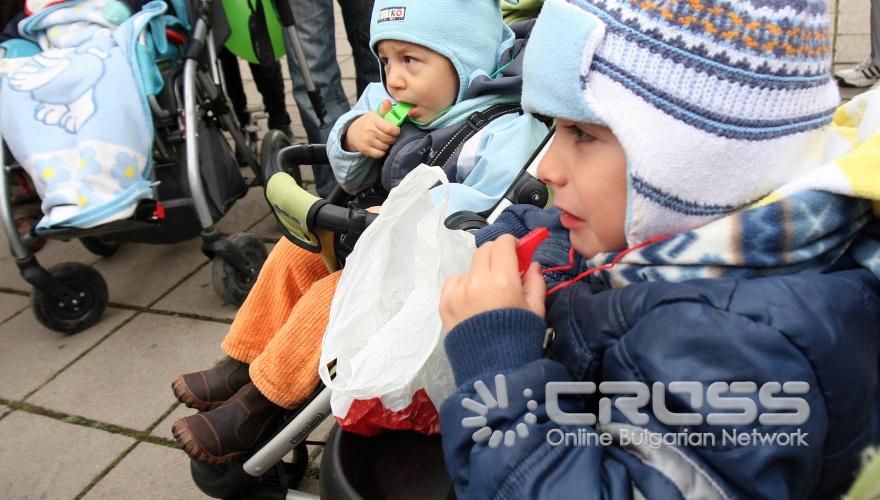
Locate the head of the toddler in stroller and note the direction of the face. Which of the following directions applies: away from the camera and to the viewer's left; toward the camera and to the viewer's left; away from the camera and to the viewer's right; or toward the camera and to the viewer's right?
toward the camera and to the viewer's left

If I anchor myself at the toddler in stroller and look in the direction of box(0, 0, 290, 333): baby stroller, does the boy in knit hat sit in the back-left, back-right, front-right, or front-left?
back-left

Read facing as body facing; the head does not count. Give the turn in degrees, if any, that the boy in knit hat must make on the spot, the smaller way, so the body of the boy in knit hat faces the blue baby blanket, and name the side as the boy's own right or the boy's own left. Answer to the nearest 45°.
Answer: approximately 45° to the boy's own right

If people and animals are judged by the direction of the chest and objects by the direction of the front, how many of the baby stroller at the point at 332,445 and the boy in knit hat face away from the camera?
0

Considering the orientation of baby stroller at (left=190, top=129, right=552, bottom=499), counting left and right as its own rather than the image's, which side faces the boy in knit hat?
left

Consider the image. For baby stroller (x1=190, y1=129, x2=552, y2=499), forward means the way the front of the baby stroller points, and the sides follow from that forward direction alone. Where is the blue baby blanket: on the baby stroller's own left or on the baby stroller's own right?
on the baby stroller's own right

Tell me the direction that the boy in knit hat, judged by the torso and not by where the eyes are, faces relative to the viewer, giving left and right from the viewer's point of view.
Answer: facing to the left of the viewer

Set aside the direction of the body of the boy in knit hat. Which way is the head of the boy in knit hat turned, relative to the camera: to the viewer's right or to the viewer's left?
to the viewer's left

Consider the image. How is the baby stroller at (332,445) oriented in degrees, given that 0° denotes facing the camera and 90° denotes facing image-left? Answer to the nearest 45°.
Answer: approximately 45°

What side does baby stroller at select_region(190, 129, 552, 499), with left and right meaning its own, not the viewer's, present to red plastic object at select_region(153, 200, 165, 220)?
right

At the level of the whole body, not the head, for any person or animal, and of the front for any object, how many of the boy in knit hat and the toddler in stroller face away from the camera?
0

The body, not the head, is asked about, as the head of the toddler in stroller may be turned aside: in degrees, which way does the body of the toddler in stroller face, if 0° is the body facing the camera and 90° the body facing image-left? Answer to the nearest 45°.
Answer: approximately 45°
